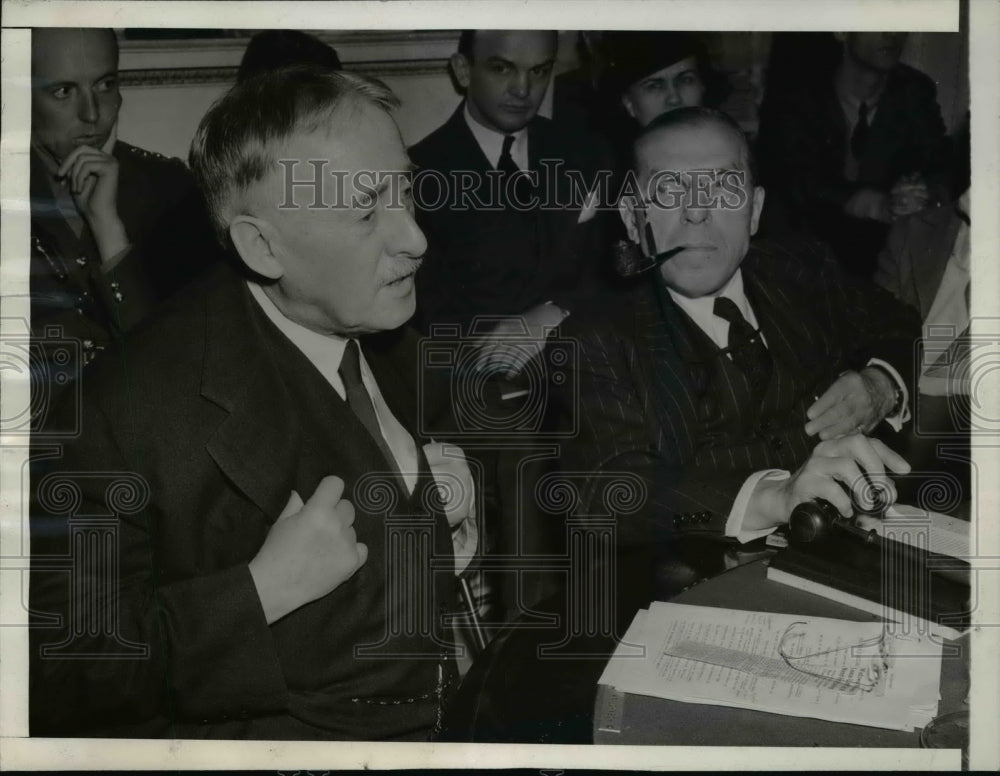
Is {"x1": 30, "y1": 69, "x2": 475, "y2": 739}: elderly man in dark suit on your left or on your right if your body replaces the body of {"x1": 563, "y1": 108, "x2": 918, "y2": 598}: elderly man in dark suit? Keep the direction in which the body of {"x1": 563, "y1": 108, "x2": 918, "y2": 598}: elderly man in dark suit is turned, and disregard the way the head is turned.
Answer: on your right

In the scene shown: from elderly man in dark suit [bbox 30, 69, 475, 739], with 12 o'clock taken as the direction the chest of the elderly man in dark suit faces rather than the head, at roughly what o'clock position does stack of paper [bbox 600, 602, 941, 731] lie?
The stack of paper is roughly at 11 o'clock from the elderly man in dark suit.

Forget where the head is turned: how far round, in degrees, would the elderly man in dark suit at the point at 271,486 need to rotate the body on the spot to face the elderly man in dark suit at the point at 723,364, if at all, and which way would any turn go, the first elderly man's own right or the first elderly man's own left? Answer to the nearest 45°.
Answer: approximately 45° to the first elderly man's own left

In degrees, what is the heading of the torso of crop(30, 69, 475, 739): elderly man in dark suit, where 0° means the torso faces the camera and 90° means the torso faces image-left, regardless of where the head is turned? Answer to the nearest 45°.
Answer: approximately 315°

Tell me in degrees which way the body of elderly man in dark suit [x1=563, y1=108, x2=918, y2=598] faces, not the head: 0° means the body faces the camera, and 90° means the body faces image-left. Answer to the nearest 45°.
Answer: approximately 0°
